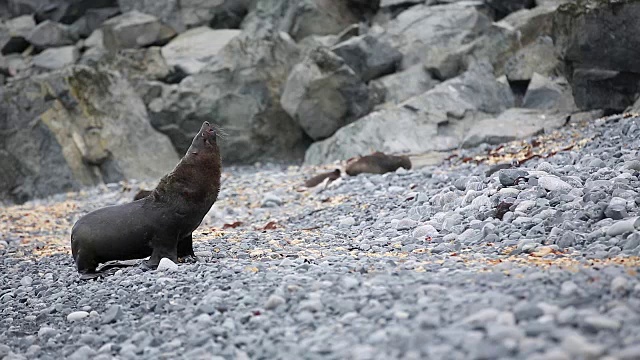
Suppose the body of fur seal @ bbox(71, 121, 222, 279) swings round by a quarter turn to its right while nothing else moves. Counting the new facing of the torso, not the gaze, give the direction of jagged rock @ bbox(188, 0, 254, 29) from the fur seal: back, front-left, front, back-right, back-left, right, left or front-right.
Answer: back

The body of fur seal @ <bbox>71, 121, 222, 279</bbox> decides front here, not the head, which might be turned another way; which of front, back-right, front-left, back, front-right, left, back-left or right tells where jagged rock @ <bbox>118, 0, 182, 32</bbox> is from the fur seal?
left

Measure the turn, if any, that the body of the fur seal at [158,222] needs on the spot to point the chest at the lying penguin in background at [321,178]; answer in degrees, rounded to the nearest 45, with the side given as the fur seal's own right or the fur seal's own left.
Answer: approximately 45° to the fur seal's own left

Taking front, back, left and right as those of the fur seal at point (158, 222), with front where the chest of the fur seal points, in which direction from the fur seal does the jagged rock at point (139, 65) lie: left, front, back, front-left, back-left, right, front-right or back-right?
left

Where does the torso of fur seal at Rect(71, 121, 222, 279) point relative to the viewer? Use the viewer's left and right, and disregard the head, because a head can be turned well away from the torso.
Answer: facing to the right of the viewer

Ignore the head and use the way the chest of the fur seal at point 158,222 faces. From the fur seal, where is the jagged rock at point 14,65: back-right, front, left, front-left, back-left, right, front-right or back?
left

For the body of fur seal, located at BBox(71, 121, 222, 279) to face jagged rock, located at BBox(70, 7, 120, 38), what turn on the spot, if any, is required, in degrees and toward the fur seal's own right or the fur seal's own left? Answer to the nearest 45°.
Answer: approximately 90° to the fur seal's own left

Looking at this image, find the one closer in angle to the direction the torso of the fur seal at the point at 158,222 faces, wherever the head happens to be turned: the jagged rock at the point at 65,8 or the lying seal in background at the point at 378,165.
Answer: the lying seal in background

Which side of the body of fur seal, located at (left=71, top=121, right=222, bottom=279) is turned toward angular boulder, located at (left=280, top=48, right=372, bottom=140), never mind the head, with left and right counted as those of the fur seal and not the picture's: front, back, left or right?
left

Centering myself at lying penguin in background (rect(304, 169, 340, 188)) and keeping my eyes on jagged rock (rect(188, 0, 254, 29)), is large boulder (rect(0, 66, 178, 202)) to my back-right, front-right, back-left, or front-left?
front-left

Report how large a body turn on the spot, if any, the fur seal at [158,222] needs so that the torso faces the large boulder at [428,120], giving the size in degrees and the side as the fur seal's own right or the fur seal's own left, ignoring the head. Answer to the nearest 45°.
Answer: approximately 45° to the fur seal's own left

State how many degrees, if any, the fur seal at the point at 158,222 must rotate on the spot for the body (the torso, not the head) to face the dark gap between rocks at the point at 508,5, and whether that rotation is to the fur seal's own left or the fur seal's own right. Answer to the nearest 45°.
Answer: approximately 45° to the fur seal's own left

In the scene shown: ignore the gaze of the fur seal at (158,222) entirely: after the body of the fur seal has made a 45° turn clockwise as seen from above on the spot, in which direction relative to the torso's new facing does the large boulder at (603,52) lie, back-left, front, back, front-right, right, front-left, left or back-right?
left

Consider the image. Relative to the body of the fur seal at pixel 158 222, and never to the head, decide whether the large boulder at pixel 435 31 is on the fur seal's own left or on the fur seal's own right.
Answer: on the fur seal's own left
